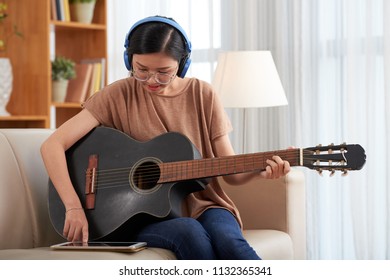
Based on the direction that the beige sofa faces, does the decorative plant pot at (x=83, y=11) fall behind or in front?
behind

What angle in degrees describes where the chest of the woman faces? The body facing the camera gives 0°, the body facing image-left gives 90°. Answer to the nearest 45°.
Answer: approximately 0°

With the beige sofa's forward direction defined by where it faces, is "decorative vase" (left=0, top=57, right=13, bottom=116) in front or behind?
behind

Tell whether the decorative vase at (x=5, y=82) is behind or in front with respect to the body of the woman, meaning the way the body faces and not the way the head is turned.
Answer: behind
